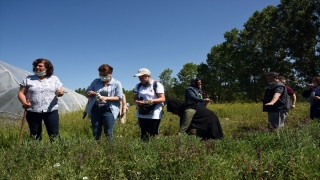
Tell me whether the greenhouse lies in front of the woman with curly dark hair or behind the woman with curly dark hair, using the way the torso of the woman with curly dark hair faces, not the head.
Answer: behind

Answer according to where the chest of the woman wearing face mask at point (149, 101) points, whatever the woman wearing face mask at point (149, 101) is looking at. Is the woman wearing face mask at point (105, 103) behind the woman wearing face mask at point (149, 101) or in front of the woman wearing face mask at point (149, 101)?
in front

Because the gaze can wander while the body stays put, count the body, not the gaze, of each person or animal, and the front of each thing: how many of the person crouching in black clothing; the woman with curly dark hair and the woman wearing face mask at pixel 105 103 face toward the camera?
2

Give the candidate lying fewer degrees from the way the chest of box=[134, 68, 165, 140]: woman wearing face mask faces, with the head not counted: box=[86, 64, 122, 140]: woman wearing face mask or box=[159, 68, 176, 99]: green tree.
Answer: the woman wearing face mask

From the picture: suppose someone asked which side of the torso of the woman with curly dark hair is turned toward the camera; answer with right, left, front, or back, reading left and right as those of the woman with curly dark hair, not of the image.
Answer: front

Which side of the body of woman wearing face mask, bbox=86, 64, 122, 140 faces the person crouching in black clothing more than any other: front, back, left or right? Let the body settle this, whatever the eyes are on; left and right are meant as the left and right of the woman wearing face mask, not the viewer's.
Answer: left

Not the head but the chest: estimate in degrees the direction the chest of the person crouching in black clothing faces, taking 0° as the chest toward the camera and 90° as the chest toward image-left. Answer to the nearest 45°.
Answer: approximately 90°

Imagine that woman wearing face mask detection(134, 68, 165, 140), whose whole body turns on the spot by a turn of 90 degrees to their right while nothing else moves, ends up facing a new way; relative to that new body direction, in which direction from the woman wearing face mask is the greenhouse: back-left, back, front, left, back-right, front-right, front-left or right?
front

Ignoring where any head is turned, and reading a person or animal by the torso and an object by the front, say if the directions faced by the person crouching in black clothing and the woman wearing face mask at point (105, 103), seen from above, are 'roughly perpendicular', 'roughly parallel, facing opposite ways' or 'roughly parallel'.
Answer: roughly perpendicular

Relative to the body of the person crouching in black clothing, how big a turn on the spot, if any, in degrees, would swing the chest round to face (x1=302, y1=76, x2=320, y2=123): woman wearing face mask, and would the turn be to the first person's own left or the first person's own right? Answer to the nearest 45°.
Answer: approximately 135° to the first person's own right

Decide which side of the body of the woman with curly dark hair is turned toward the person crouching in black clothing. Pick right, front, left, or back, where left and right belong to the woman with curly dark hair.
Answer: left

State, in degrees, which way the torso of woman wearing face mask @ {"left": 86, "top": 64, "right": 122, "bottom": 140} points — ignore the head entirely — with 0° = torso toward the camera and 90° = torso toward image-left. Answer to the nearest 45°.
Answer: approximately 0°

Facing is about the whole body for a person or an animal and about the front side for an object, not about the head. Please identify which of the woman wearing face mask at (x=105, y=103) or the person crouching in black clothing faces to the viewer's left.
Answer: the person crouching in black clothing

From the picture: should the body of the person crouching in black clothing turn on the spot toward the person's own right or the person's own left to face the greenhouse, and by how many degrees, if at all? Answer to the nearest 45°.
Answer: approximately 45° to the person's own right

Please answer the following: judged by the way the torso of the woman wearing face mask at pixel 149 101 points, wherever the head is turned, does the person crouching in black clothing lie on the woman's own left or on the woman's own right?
on the woman's own left

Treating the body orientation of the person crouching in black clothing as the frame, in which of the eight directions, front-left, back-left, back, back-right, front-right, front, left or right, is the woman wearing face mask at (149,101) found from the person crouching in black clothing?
front
